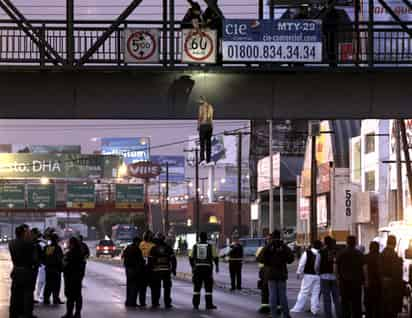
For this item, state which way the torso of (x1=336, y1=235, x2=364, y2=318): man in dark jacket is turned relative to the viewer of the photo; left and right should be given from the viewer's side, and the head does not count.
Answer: facing away from the viewer

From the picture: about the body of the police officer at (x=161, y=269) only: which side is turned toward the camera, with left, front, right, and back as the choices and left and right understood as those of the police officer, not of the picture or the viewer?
back

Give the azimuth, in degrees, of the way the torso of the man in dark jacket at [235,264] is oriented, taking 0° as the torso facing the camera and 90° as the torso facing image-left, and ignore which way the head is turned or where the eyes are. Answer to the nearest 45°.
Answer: approximately 180°

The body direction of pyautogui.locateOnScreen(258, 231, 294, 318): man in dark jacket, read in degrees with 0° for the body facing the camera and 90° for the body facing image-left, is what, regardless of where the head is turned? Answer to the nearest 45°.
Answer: approximately 180°

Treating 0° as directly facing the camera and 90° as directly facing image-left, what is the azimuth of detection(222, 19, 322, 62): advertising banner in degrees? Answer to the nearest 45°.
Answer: approximately 0°

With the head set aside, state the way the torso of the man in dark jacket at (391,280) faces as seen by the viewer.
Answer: away from the camera

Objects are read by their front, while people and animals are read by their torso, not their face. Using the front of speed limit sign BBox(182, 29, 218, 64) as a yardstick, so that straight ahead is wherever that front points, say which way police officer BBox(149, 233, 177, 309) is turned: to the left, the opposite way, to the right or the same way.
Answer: the opposite way

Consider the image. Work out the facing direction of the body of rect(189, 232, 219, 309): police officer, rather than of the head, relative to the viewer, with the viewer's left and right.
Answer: facing away from the viewer
